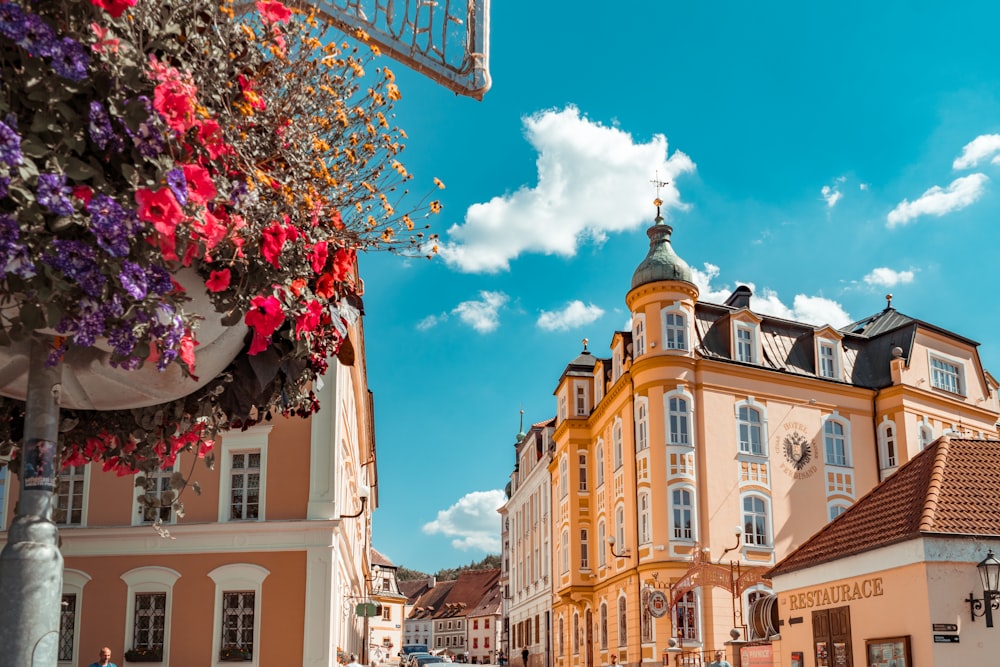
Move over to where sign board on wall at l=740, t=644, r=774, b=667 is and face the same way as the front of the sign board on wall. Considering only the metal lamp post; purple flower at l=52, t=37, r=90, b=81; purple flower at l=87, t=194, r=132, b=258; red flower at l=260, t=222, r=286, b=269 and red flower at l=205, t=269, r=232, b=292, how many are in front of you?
5

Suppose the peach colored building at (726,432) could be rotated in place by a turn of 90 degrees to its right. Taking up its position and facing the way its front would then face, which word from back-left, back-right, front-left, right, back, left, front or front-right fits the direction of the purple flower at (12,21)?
back-left

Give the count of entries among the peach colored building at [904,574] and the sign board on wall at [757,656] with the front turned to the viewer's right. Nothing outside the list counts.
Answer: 0

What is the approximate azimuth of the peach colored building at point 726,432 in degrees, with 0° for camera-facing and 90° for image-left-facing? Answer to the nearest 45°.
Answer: approximately 45°

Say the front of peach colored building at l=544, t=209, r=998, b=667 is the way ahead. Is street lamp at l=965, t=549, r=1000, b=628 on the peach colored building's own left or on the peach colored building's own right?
on the peach colored building's own left

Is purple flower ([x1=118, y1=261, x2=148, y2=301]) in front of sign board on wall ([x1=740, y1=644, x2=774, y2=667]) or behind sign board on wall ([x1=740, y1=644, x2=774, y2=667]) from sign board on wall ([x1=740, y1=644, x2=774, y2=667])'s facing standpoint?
in front

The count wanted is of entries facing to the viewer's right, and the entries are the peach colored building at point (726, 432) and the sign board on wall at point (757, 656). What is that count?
0

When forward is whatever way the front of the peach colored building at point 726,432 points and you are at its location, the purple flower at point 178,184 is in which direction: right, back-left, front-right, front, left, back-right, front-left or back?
front-left

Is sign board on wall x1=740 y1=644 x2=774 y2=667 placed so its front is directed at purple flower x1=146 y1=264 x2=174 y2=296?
yes

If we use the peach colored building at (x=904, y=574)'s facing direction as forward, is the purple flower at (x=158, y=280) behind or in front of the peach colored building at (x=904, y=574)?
in front

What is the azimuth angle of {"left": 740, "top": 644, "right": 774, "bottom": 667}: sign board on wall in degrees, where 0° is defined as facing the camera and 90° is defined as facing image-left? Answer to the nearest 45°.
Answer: approximately 0°

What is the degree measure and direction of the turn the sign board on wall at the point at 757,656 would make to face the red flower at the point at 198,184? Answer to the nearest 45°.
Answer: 0° — it already faces it
